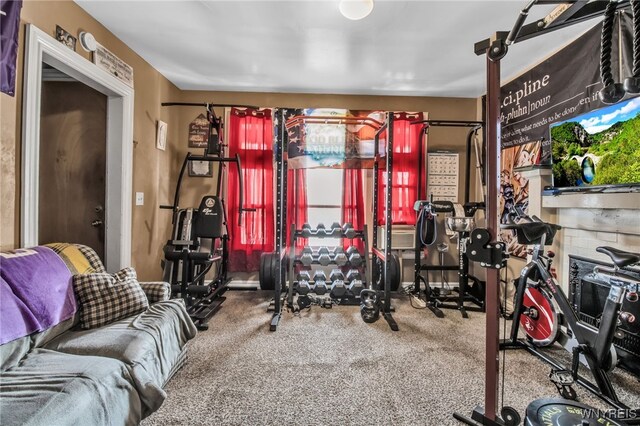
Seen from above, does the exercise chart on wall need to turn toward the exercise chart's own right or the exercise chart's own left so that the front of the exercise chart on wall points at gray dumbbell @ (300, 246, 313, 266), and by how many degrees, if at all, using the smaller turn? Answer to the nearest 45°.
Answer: approximately 45° to the exercise chart's own right

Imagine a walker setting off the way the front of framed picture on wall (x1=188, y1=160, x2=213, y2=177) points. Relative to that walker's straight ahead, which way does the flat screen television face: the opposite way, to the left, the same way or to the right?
to the right

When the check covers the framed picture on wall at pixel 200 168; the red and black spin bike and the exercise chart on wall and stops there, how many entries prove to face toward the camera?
2

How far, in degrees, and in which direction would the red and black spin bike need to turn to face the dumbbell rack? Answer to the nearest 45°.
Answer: approximately 45° to its left

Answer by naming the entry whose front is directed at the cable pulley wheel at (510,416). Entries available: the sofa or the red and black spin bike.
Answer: the sofa

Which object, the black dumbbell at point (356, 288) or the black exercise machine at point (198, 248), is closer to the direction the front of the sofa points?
the black dumbbell

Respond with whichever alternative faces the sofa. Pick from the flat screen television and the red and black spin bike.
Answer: the flat screen television

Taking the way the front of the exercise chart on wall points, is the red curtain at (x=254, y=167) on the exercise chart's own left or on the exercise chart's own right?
on the exercise chart's own right

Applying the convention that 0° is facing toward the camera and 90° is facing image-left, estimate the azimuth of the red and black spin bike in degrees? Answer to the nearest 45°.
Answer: approximately 135°

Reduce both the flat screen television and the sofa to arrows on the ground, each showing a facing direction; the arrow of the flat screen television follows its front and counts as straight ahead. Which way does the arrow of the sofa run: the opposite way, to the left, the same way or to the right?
the opposite way

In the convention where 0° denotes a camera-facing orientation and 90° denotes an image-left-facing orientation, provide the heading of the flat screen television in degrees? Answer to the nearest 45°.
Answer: approximately 45°

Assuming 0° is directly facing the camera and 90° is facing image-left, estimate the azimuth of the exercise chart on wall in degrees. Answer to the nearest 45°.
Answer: approximately 0°
